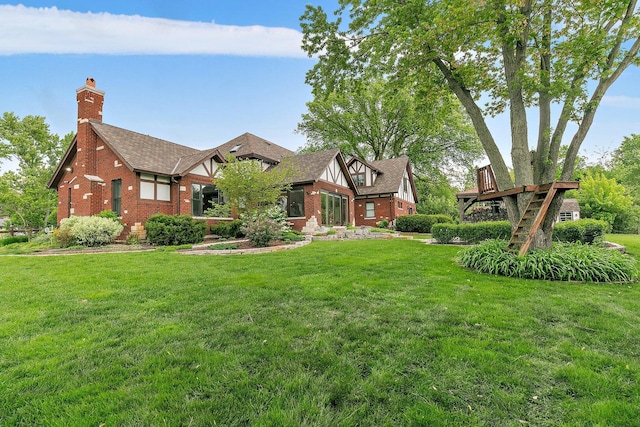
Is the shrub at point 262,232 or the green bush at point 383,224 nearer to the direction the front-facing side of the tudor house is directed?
the shrub

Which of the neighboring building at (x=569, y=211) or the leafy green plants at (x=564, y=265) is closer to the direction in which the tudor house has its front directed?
the leafy green plants

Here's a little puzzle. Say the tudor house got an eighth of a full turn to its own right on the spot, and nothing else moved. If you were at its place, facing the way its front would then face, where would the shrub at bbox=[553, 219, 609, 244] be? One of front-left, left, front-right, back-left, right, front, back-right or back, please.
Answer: front-left

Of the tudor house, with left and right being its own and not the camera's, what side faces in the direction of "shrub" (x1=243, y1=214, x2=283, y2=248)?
front

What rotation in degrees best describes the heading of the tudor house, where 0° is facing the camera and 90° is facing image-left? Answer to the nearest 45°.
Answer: approximately 315°

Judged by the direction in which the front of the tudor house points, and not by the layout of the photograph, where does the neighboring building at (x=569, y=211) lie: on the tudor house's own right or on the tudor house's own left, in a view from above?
on the tudor house's own left

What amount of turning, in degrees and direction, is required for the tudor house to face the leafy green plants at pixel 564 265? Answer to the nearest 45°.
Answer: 0° — it already faces it

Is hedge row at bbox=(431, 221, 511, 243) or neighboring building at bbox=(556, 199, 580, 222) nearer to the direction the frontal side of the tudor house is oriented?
the hedge row

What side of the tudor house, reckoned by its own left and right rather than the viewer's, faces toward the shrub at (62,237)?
right

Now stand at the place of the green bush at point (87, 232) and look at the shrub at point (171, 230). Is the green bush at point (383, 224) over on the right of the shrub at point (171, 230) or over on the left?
left

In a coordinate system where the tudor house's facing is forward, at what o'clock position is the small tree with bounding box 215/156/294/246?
The small tree is roughly at 12 o'clock from the tudor house.

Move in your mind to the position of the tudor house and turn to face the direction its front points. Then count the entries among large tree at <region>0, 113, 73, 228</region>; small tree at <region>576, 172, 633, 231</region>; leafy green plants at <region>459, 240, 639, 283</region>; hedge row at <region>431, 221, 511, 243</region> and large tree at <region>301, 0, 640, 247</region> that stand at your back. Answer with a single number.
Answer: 1

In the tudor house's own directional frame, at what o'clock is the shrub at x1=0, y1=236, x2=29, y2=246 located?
The shrub is roughly at 3 o'clock from the tudor house.

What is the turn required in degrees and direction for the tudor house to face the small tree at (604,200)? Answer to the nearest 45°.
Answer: approximately 45° to its left

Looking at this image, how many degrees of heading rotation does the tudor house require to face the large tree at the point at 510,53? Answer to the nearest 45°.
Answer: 0° — it already faces it

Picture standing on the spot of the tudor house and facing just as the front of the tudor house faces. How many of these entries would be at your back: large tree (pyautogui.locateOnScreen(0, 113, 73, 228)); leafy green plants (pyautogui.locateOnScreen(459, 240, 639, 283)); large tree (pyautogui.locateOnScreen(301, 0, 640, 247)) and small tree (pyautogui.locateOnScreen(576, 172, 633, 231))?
1
